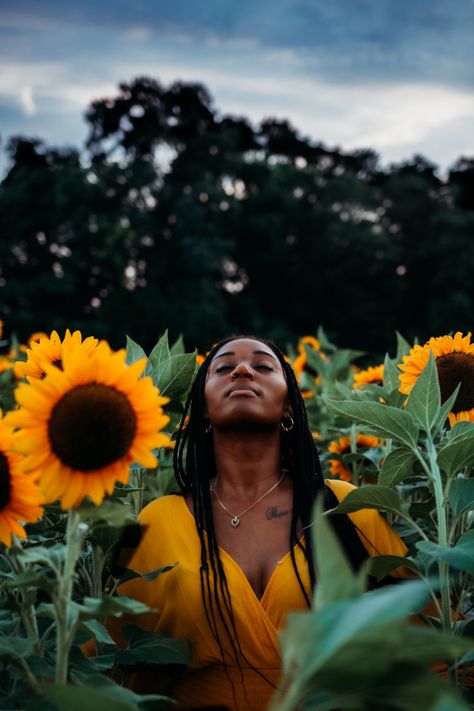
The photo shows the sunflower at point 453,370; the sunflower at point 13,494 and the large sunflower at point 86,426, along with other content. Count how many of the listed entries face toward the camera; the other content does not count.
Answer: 3

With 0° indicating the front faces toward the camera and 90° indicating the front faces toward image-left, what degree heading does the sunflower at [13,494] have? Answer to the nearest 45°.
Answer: approximately 0°

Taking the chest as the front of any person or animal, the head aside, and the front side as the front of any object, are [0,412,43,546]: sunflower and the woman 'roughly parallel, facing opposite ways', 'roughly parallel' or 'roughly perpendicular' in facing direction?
roughly parallel

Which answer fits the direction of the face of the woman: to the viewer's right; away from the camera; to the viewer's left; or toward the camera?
toward the camera

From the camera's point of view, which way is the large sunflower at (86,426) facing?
toward the camera

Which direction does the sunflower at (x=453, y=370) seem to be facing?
toward the camera

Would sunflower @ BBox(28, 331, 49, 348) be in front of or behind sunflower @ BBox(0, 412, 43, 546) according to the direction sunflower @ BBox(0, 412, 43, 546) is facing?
behind
